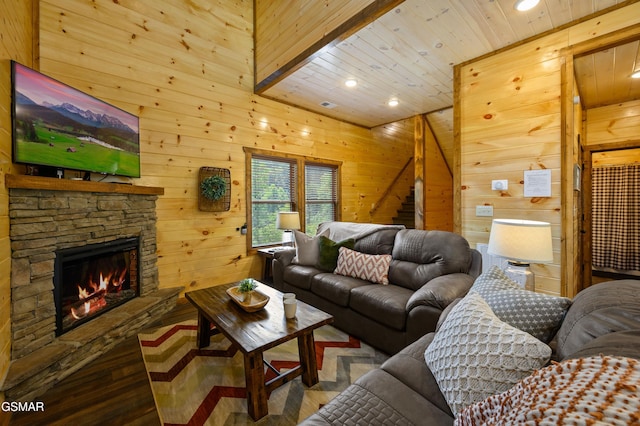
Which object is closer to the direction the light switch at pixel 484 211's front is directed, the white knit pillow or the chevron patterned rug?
the white knit pillow

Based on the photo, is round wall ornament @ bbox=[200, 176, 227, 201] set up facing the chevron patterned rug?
yes

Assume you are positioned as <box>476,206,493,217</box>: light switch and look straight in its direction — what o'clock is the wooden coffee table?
The wooden coffee table is roughly at 1 o'clock from the light switch.

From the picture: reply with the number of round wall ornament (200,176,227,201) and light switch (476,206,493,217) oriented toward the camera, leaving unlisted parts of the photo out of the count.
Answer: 2

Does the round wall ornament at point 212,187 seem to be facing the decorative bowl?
yes

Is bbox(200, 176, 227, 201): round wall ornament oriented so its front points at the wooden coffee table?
yes

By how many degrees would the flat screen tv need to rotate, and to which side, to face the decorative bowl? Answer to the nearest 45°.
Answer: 0° — it already faces it

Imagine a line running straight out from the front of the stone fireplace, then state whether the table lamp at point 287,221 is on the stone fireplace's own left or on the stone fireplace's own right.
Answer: on the stone fireplace's own left

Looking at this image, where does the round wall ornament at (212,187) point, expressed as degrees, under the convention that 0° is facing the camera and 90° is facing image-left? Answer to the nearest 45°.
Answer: approximately 0°

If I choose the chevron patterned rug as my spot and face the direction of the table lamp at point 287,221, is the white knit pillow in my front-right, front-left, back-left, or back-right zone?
back-right

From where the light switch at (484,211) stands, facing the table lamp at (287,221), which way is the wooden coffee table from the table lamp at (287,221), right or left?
left
